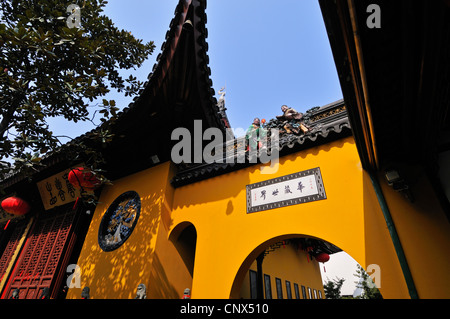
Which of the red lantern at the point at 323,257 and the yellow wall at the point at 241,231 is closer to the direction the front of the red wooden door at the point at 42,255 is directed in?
the yellow wall

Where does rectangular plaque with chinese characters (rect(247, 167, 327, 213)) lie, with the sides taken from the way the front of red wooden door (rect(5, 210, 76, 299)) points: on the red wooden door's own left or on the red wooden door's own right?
on the red wooden door's own left

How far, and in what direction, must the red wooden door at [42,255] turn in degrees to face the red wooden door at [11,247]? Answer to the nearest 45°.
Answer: approximately 90° to its right

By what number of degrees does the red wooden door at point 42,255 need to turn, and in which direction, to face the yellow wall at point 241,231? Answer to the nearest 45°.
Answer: approximately 90° to its left

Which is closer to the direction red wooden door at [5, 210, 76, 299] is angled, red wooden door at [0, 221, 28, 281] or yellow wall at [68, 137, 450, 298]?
the yellow wall

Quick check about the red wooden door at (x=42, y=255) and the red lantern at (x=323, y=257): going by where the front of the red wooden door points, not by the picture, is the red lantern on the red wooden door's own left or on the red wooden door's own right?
on the red wooden door's own left
